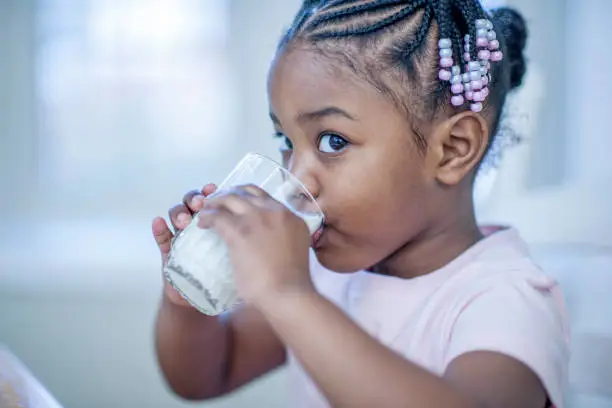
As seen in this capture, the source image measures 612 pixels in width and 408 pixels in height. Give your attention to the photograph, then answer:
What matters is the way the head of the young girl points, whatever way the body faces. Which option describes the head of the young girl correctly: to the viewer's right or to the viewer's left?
to the viewer's left

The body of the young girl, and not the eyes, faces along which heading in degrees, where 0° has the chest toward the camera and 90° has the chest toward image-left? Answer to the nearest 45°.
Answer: approximately 45°
